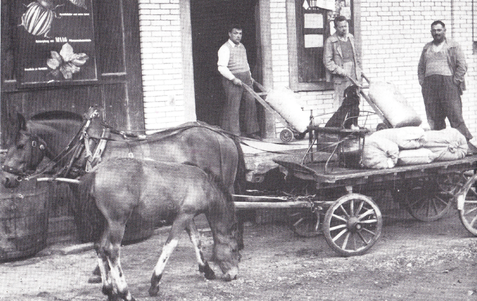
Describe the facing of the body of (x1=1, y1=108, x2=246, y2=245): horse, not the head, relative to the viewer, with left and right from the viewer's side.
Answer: facing to the left of the viewer

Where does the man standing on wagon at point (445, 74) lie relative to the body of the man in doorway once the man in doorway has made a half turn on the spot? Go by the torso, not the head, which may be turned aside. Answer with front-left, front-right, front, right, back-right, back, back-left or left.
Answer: back-right

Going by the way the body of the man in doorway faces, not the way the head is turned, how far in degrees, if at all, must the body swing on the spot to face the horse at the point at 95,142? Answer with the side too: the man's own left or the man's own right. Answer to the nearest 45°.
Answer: approximately 90° to the man's own right

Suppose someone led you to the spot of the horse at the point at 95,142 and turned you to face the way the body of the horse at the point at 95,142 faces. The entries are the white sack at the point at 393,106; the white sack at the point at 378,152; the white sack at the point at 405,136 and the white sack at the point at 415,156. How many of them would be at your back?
4

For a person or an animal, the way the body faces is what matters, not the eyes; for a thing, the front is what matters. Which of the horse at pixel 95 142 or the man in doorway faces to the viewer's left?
the horse
